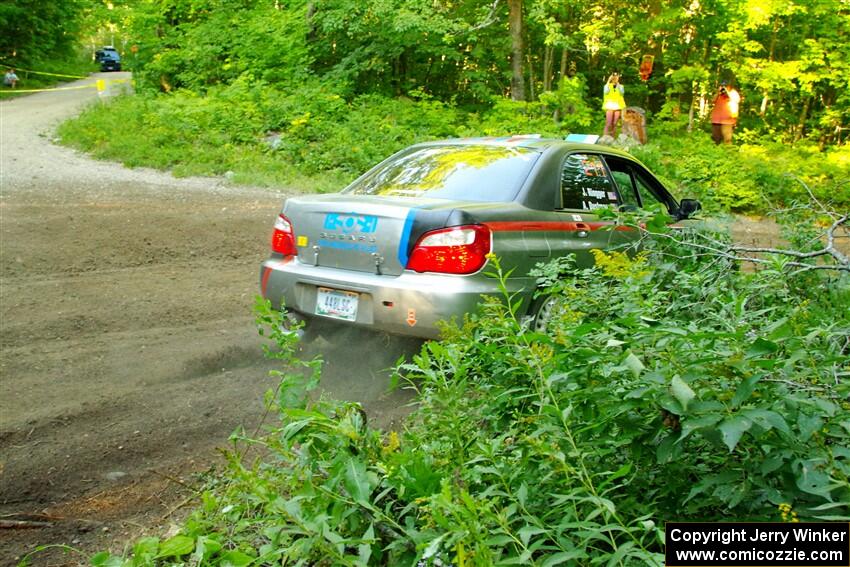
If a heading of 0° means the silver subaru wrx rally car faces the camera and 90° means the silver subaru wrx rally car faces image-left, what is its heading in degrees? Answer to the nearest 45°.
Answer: approximately 225°

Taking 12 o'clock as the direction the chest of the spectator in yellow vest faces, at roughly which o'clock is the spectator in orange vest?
The spectator in orange vest is roughly at 8 o'clock from the spectator in yellow vest.

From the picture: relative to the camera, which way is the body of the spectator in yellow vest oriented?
toward the camera

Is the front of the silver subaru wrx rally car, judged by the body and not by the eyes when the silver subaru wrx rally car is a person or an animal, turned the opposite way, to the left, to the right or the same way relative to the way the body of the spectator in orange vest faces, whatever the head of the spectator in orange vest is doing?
the opposite way

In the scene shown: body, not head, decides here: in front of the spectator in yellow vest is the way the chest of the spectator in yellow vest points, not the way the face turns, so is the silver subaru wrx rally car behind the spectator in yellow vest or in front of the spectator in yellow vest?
in front

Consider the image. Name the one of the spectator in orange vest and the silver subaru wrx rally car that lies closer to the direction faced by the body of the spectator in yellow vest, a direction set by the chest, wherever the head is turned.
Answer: the silver subaru wrx rally car

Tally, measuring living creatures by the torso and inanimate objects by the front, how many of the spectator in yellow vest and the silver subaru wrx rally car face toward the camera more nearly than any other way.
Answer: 1

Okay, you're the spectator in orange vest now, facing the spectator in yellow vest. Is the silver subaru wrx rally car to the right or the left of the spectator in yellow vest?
left

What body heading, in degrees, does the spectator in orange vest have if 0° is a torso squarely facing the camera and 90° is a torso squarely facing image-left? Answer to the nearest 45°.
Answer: approximately 45°

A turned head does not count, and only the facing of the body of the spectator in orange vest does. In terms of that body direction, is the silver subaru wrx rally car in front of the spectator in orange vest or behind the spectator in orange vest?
in front

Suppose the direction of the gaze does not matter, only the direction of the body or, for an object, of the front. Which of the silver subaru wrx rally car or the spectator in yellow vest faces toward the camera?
the spectator in yellow vest
